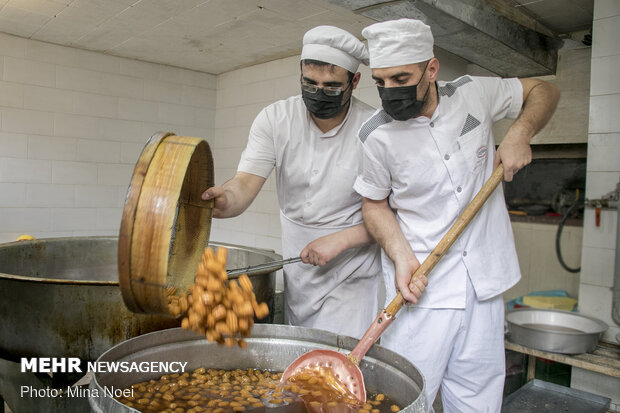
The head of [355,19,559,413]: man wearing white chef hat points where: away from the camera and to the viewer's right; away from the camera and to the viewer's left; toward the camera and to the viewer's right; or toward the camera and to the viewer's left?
toward the camera and to the viewer's left

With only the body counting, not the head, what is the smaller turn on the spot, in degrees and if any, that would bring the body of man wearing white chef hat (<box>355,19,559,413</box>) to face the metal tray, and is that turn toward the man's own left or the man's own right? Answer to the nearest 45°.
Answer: approximately 135° to the man's own left

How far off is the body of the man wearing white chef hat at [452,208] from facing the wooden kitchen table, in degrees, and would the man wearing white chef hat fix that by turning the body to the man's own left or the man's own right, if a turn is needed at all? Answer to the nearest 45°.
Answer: approximately 135° to the man's own left

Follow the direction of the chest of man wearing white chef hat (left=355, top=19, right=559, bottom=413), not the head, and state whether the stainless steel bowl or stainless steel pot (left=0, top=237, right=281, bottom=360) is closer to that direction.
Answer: the stainless steel pot

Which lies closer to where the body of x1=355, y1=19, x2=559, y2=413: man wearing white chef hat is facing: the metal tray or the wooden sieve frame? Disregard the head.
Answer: the wooden sieve frame

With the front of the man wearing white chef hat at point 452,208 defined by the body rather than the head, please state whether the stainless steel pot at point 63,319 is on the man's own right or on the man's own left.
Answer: on the man's own right

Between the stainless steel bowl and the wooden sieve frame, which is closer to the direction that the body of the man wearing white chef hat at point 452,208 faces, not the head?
the wooden sieve frame

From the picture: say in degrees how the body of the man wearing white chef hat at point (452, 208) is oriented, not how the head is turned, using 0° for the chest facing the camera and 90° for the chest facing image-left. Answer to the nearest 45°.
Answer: approximately 0°
